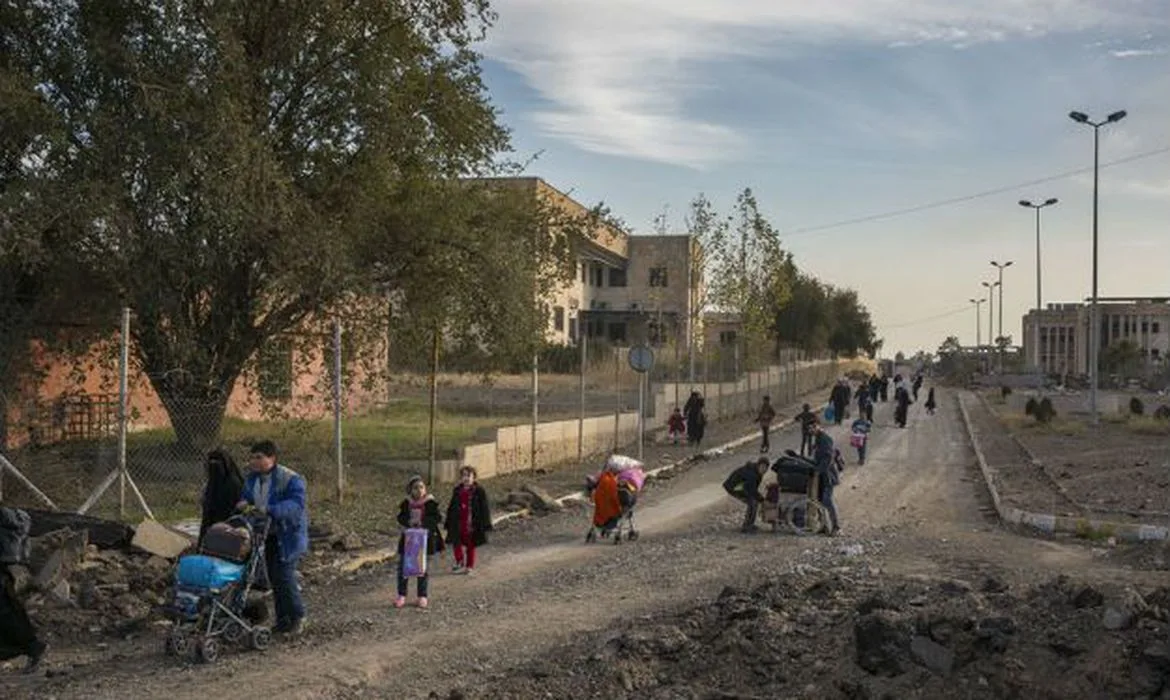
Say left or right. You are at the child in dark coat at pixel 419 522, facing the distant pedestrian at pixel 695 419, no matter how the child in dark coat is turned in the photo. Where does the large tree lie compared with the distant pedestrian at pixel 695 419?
left

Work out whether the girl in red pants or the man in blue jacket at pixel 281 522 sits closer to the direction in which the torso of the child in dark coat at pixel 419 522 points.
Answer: the man in blue jacket

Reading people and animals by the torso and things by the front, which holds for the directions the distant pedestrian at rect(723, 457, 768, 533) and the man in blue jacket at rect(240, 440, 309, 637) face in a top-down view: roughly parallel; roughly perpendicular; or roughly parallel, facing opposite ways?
roughly perpendicular

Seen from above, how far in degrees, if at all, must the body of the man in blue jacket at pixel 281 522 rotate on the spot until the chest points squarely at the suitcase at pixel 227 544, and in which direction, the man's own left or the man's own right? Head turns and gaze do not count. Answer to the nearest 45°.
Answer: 0° — they already face it

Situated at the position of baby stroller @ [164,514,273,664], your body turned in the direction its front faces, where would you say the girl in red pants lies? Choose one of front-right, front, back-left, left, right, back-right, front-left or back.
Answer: back

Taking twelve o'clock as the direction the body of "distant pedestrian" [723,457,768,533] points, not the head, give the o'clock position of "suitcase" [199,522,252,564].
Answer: The suitcase is roughly at 4 o'clock from the distant pedestrian.

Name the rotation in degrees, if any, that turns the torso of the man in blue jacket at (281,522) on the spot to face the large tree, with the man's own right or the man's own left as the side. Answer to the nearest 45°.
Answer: approximately 135° to the man's own right

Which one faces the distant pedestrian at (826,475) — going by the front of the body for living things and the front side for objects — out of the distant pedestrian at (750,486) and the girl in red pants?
the distant pedestrian at (750,486)

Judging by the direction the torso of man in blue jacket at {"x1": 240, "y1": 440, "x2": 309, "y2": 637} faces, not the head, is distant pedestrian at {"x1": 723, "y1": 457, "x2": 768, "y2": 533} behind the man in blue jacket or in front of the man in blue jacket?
behind
